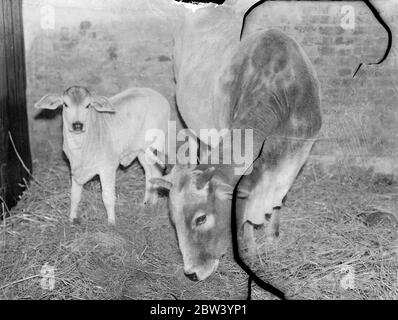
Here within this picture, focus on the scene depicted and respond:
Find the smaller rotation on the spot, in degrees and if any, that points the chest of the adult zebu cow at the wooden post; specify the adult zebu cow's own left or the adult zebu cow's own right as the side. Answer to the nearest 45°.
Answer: approximately 90° to the adult zebu cow's own right

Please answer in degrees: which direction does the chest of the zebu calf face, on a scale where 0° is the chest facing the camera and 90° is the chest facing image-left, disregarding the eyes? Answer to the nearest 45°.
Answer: approximately 45°

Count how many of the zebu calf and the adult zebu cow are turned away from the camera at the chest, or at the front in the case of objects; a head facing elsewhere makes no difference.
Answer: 0
